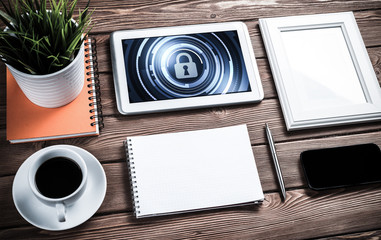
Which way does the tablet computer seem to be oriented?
toward the camera
